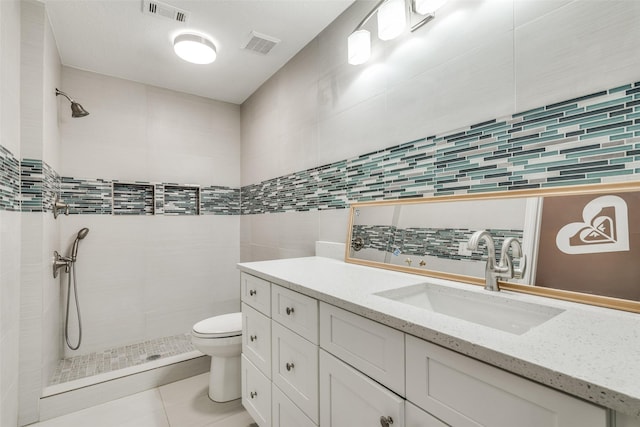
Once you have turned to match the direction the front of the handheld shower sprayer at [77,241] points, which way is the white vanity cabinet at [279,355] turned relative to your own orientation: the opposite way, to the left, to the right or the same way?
the opposite way

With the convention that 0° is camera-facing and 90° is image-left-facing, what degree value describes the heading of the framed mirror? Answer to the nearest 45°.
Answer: approximately 45°

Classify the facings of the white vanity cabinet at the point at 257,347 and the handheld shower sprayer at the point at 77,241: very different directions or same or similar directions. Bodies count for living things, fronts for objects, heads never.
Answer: very different directions

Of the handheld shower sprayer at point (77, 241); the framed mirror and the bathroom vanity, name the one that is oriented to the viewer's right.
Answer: the handheld shower sprayer

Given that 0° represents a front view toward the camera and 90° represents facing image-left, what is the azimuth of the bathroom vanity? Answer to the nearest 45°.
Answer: approximately 45°

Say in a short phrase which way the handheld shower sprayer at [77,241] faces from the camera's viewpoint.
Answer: facing to the right of the viewer
